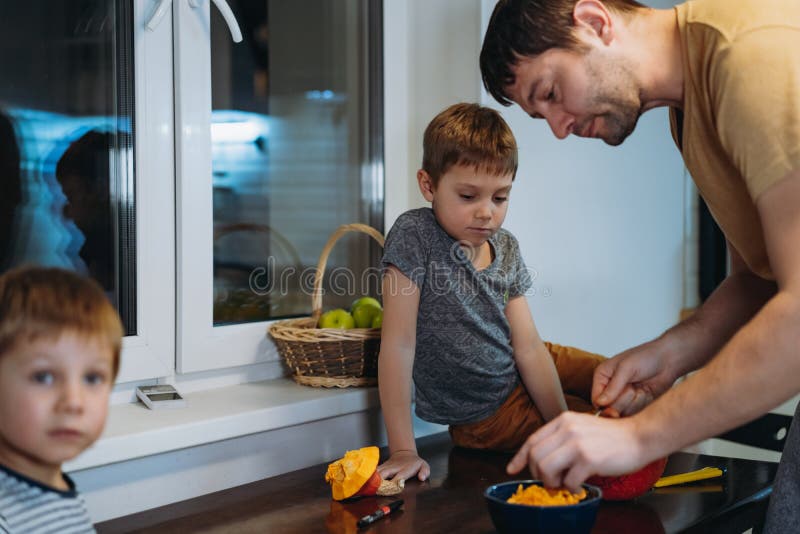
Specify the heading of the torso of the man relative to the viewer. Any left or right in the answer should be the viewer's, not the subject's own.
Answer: facing to the left of the viewer

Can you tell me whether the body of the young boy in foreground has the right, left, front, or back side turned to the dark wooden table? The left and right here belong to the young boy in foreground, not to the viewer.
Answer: left

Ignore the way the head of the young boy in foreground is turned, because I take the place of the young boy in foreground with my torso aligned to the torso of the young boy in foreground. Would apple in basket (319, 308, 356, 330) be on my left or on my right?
on my left

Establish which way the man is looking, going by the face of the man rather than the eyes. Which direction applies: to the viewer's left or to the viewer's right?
to the viewer's left

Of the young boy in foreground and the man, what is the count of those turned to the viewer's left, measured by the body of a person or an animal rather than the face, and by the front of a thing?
1

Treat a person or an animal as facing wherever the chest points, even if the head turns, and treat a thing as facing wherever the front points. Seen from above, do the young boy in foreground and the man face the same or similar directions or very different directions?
very different directions
